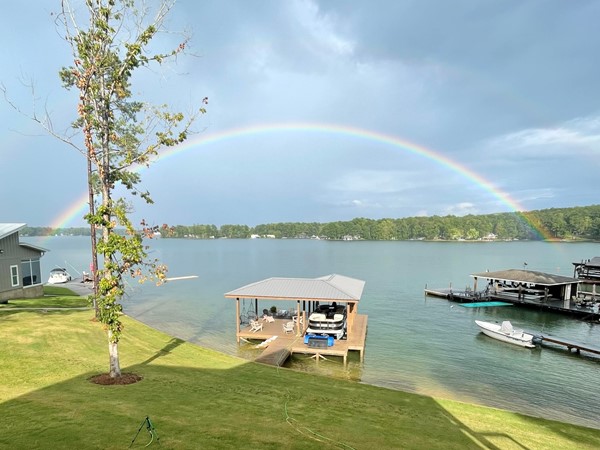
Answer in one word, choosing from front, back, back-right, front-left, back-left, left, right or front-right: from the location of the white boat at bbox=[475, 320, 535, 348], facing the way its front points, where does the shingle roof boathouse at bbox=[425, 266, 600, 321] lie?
front-right

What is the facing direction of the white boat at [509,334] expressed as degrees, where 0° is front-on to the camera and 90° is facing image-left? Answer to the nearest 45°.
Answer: approximately 135°

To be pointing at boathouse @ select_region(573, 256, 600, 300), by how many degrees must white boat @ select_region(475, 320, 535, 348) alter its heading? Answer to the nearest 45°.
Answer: approximately 45° to its right

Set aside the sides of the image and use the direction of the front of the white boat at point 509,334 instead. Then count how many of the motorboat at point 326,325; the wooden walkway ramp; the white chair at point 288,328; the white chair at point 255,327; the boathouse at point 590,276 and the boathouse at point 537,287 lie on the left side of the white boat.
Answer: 4

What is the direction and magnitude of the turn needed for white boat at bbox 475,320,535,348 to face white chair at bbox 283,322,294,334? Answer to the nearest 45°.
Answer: approximately 90° to its left

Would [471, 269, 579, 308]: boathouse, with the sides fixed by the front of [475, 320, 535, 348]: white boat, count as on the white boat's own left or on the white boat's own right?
on the white boat's own right

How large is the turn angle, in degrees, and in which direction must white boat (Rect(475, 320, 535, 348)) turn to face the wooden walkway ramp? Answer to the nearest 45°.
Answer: approximately 90° to its left

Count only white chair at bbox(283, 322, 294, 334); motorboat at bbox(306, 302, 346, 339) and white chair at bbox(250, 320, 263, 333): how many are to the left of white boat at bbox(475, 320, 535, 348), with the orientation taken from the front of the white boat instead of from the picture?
3

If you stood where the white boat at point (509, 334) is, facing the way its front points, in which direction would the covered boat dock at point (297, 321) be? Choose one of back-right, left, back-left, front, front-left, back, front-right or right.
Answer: left

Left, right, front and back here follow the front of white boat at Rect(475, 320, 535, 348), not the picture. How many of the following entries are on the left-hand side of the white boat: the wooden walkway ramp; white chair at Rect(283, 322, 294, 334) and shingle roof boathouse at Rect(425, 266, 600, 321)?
2
